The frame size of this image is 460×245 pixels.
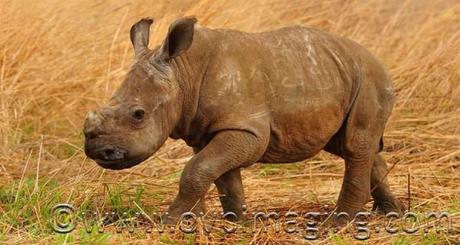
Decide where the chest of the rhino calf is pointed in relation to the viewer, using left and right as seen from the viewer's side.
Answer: facing to the left of the viewer
